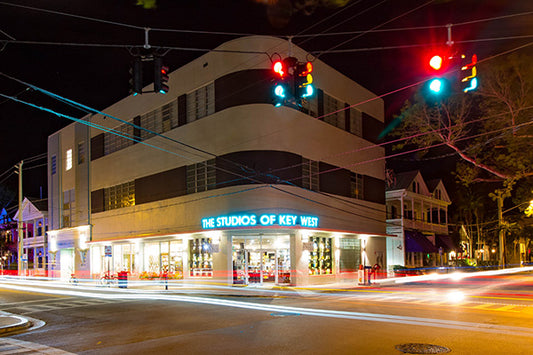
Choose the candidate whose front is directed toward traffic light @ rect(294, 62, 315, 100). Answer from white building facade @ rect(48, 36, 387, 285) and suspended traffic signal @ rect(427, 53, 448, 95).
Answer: the white building facade

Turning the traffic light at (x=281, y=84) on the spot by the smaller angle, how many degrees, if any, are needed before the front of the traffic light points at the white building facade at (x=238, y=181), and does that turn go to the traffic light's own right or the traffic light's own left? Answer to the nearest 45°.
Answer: approximately 180°

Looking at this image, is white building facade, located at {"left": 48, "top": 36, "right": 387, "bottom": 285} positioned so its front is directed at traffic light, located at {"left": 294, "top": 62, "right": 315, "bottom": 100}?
yes

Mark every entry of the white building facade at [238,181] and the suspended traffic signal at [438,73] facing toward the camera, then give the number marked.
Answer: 2

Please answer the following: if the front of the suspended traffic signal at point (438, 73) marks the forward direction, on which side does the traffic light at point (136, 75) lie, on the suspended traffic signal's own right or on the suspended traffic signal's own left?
on the suspended traffic signal's own right

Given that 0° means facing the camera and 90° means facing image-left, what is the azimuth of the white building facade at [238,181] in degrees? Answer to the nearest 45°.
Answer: approximately 0°

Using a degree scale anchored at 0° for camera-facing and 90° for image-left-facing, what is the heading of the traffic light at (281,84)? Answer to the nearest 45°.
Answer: approximately 0°

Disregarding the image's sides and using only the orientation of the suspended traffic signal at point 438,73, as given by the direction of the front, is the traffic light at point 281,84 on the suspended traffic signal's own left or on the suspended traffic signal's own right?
on the suspended traffic signal's own right

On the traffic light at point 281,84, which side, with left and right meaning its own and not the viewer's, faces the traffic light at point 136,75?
right
